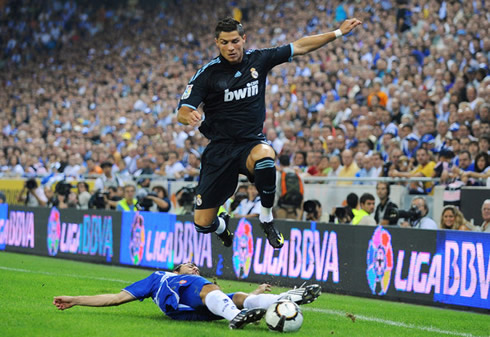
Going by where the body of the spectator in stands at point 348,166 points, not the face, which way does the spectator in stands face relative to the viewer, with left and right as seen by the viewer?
facing the viewer and to the left of the viewer

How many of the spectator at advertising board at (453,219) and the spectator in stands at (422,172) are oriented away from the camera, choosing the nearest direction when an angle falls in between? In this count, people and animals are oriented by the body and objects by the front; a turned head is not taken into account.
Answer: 0

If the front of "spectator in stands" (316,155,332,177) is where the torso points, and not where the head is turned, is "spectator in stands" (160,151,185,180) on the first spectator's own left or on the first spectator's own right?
on the first spectator's own right

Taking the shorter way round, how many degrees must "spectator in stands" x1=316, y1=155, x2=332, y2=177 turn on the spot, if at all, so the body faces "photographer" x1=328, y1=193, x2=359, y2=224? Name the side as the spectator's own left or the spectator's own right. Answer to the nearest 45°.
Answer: approximately 45° to the spectator's own left

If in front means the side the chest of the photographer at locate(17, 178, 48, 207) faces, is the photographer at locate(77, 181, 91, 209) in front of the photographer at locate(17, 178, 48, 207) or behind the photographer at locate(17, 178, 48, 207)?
in front

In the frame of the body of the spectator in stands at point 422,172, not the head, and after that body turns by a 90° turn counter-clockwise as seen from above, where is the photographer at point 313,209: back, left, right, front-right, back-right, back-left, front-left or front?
back-right

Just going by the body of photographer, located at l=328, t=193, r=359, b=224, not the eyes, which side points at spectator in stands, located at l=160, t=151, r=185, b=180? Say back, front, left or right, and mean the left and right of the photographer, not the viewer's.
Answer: right

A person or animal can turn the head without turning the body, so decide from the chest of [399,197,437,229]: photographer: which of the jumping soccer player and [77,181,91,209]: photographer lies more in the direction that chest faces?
the jumping soccer player

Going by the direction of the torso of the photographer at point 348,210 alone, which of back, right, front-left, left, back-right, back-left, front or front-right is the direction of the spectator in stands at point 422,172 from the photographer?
back-left
